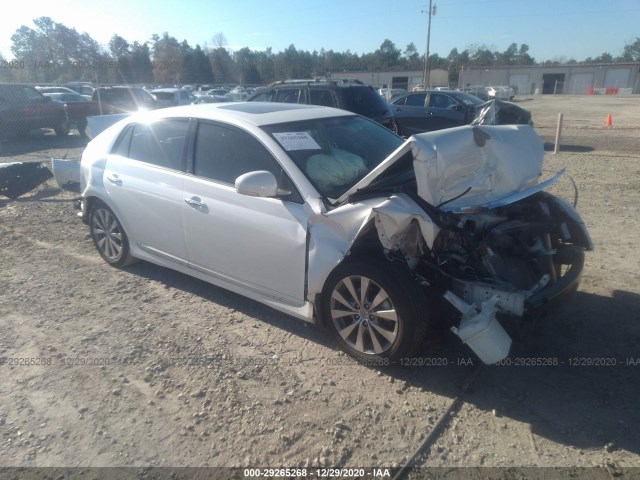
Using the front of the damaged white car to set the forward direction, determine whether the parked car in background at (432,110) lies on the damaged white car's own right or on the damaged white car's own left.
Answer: on the damaged white car's own left

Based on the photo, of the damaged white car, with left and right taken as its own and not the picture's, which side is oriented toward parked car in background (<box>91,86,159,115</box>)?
back

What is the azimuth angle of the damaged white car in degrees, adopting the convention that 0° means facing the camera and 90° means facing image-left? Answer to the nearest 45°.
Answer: approximately 315°

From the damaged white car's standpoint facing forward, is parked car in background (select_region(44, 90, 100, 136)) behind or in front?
behind
